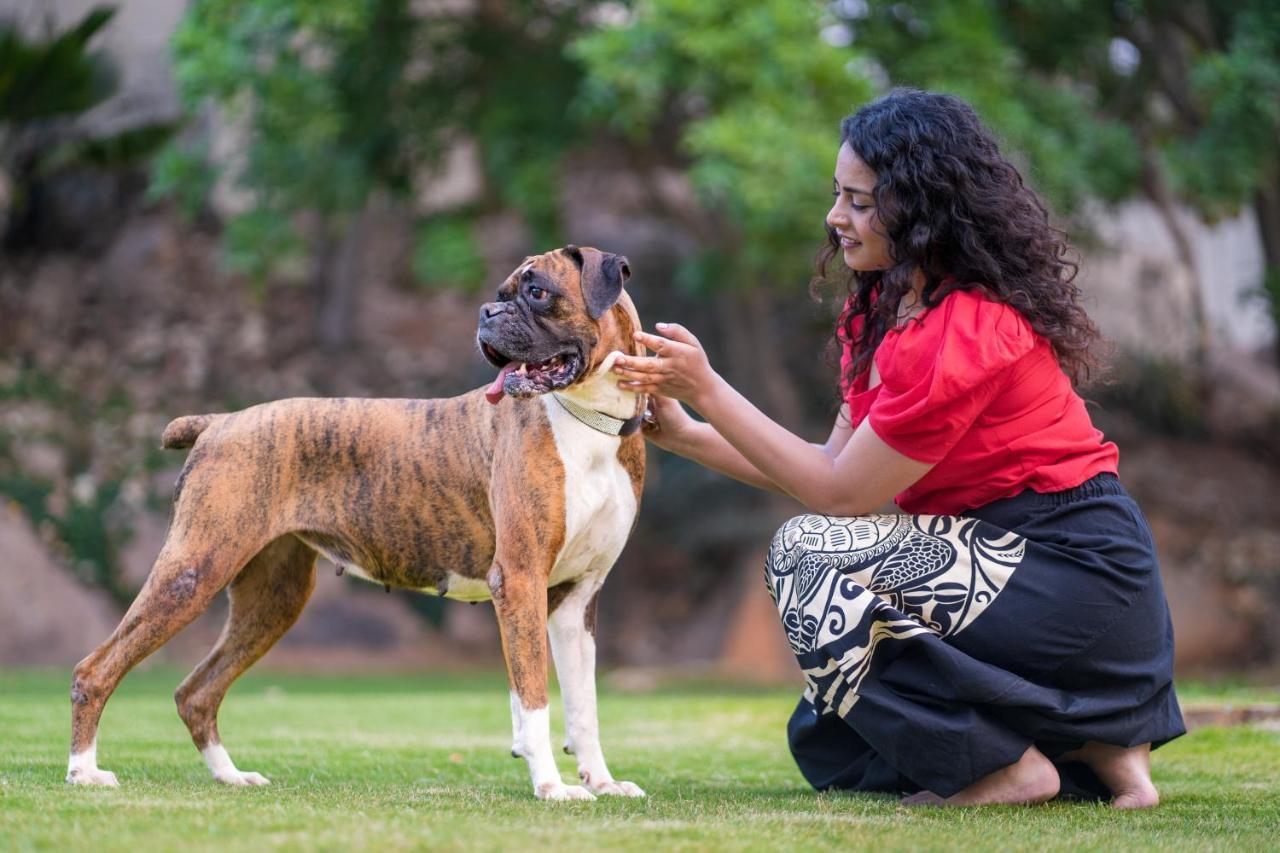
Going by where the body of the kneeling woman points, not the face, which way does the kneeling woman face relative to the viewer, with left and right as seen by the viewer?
facing to the left of the viewer

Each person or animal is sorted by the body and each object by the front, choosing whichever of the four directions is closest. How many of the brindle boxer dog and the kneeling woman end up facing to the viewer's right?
1

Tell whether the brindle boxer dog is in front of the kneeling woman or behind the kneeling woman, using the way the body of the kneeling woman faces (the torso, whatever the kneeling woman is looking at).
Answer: in front

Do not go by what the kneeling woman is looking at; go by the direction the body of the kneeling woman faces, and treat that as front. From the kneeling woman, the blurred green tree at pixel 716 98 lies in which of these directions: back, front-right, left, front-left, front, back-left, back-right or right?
right

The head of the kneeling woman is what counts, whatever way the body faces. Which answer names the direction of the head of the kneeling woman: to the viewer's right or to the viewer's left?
to the viewer's left

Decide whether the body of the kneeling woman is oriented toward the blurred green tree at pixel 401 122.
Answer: no

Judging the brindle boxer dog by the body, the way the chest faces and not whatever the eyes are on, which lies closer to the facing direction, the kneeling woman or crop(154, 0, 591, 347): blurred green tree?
the kneeling woman

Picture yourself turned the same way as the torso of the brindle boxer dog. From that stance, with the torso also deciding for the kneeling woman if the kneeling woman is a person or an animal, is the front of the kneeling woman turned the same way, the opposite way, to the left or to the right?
the opposite way

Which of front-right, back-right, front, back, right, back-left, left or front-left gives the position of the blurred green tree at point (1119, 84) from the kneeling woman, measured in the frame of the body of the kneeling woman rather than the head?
right

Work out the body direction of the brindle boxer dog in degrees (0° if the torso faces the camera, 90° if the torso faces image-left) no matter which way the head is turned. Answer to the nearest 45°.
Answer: approximately 270°

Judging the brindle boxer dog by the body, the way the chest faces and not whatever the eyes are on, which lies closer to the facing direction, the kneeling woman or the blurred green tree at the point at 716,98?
the kneeling woman

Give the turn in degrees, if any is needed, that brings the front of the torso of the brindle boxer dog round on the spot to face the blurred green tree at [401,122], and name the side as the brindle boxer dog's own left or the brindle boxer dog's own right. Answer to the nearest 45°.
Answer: approximately 90° to the brindle boxer dog's own left
